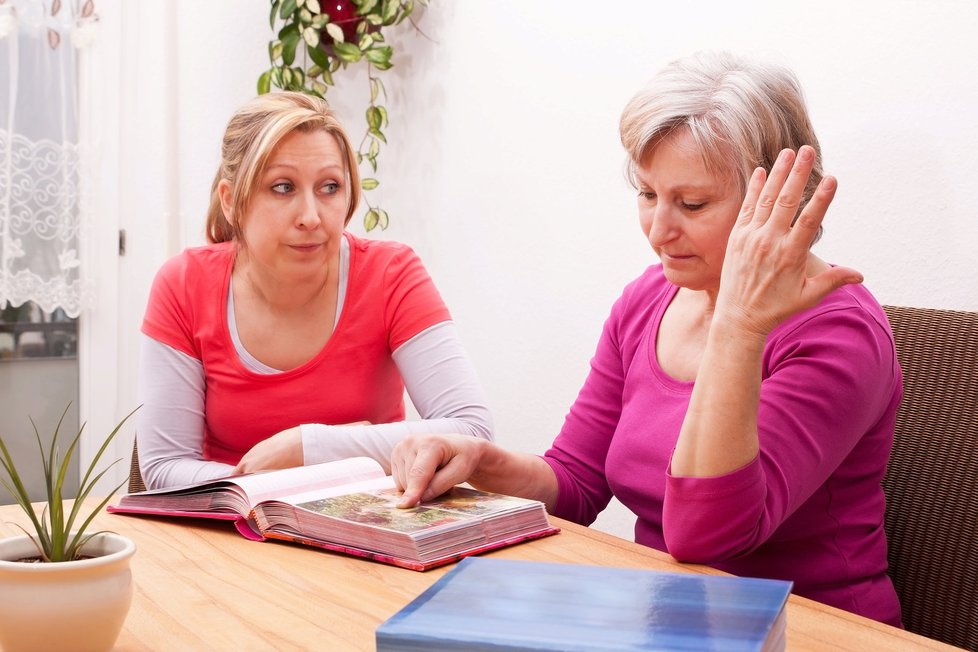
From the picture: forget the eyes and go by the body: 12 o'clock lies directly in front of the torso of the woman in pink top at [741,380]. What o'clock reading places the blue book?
The blue book is roughly at 11 o'clock from the woman in pink top.

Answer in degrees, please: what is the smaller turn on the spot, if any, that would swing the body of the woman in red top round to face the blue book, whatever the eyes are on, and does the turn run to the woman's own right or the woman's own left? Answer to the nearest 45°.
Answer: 0° — they already face it

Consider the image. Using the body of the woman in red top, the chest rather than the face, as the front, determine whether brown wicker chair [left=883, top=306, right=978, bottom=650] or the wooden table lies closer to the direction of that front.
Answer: the wooden table

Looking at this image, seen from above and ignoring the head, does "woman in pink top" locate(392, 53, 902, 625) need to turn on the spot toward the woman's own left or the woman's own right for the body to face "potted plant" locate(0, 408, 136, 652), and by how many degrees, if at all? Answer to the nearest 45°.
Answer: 0° — they already face it

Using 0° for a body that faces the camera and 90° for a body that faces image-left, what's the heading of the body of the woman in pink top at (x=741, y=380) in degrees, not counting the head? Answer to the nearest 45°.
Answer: approximately 45°

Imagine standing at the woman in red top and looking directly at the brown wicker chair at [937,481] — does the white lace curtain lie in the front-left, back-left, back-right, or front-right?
back-left

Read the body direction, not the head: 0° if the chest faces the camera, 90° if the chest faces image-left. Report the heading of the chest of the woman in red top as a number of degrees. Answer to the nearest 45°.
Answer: approximately 0°

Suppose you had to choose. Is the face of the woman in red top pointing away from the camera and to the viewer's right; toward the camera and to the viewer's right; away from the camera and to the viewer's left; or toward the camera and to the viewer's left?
toward the camera and to the viewer's right

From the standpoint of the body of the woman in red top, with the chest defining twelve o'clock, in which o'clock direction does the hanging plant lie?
The hanging plant is roughly at 6 o'clock from the woman in red top.

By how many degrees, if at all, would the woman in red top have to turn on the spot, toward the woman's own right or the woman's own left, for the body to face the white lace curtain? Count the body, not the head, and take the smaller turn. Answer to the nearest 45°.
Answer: approximately 135° to the woman's own right
